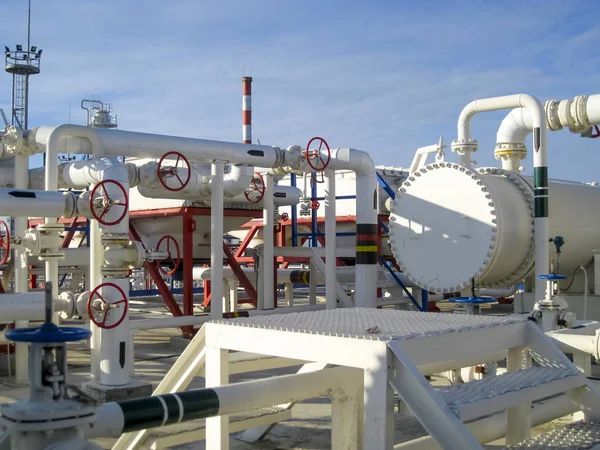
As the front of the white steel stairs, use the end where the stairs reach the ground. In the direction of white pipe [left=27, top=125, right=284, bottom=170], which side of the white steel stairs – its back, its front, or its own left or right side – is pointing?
back

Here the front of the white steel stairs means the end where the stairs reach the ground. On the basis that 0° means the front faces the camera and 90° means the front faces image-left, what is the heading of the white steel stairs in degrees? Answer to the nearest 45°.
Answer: approximately 315°

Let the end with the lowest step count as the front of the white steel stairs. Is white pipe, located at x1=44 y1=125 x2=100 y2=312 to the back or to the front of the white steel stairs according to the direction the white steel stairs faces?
to the back

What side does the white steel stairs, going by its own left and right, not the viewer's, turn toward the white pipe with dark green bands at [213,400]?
right

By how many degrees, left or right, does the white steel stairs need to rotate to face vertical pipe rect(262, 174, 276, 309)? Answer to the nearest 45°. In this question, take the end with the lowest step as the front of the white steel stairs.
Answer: approximately 180°

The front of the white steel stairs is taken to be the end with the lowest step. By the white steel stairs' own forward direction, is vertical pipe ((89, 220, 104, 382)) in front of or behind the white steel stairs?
behind

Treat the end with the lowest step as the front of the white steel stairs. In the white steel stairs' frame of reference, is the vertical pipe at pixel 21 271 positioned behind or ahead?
behind

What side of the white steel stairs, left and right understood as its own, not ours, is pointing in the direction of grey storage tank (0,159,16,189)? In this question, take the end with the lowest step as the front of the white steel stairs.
back

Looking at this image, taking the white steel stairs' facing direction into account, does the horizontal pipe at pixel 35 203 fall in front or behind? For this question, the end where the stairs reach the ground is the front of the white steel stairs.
behind

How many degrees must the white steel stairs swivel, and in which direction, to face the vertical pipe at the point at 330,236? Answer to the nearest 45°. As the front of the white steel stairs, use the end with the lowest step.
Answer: approximately 135° to its left
